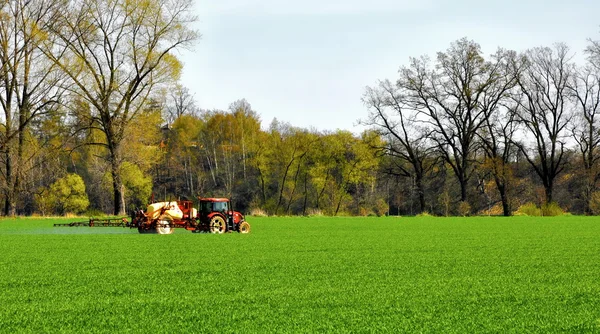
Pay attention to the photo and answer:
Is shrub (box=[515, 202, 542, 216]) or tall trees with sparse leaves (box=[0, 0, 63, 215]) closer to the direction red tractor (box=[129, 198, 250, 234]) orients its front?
the shrub

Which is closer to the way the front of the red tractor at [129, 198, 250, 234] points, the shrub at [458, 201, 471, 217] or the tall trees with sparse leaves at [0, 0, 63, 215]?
the shrub

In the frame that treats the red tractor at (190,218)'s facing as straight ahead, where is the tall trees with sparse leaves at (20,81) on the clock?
The tall trees with sparse leaves is roughly at 8 o'clock from the red tractor.

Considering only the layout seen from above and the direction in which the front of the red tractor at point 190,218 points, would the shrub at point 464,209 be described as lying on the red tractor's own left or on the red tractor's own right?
on the red tractor's own left

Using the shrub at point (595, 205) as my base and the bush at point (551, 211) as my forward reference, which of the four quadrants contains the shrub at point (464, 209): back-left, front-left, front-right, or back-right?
front-right

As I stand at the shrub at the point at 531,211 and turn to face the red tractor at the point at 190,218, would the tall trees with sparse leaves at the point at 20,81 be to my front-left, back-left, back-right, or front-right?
front-right

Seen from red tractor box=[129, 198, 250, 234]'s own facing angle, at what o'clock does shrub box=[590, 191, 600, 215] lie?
The shrub is roughly at 11 o'clock from the red tractor.

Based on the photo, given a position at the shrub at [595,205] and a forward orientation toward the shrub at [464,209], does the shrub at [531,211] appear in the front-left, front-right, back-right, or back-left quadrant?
front-left

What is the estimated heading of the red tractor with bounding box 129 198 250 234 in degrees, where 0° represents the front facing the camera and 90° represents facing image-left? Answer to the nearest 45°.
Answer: approximately 270°

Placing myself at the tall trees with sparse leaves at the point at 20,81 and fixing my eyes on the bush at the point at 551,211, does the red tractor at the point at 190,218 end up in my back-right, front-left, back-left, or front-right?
front-right

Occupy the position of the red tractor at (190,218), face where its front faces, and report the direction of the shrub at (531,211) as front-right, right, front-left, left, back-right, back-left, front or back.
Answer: front-left

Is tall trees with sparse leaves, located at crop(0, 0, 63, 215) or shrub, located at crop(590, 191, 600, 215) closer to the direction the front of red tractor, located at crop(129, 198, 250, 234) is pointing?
the shrub

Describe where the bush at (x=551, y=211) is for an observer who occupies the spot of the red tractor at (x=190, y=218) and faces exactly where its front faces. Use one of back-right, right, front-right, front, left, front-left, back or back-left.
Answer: front-left
